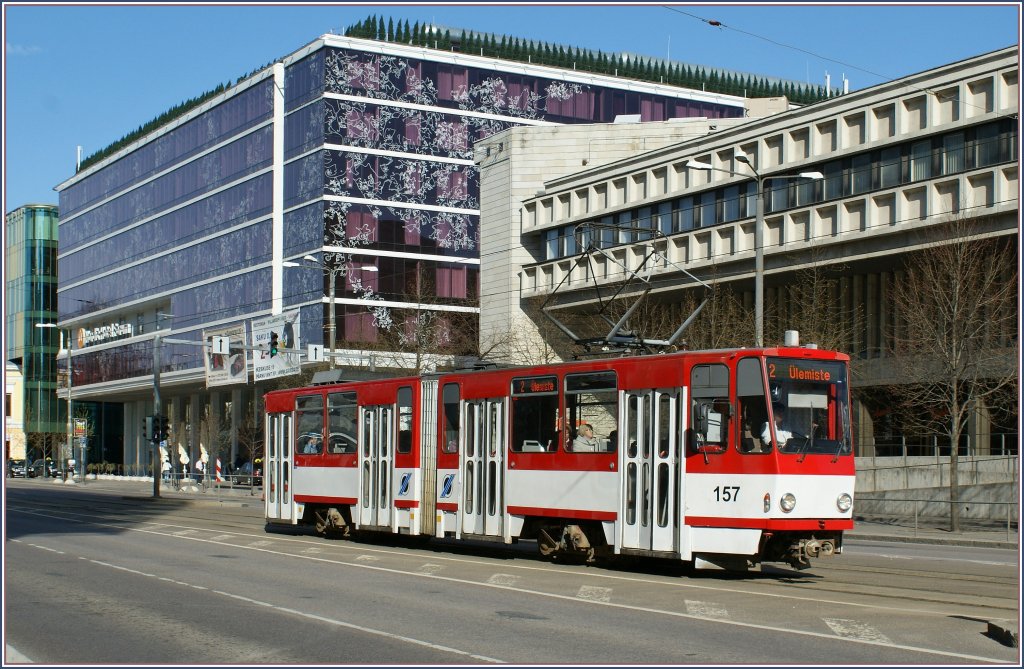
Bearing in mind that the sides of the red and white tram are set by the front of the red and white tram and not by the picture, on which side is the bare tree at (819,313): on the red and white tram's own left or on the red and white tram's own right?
on the red and white tram's own left

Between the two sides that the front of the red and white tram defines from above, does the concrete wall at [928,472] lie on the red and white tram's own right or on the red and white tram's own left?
on the red and white tram's own left

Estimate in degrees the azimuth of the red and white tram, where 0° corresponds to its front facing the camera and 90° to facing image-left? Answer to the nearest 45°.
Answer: approximately 315°
